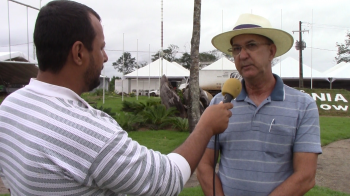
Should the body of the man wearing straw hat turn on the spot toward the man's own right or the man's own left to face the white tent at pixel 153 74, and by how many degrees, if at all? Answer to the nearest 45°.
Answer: approximately 135° to the man's own right

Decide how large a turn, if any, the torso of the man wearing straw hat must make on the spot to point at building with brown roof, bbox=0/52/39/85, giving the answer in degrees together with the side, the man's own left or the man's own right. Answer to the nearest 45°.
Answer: approximately 90° to the man's own right

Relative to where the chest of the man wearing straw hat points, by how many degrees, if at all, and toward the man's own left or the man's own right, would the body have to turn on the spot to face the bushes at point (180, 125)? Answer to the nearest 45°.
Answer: approximately 135° to the man's own right

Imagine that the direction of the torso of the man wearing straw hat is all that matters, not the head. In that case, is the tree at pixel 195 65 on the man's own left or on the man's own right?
on the man's own right

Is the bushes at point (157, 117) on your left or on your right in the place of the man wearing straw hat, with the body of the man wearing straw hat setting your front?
on your right

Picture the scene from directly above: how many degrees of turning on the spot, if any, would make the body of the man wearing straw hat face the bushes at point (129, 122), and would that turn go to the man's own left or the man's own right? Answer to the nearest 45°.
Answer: approximately 90° to the man's own right

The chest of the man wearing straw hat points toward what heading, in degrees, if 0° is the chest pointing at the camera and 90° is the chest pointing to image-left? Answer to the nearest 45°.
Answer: approximately 45°

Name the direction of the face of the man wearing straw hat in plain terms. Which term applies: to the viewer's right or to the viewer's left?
to the viewer's left

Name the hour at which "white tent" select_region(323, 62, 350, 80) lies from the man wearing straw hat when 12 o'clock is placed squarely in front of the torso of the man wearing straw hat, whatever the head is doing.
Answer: The white tent is roughly at 5 o'clock from the man wearing straw hat.
